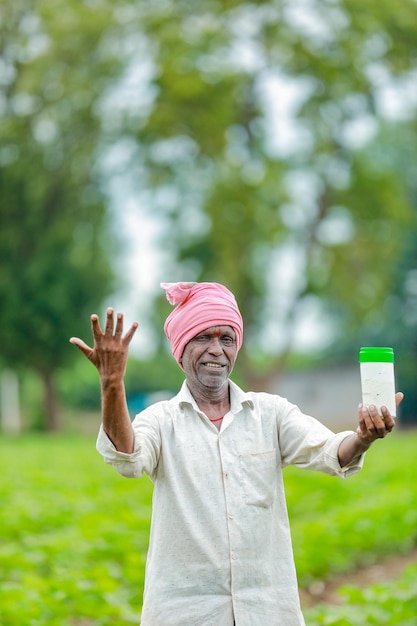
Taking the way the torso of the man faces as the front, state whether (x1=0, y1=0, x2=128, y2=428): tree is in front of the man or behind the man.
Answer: behind

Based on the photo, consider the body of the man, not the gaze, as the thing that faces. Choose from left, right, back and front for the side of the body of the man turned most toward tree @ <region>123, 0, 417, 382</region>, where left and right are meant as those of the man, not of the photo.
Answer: back

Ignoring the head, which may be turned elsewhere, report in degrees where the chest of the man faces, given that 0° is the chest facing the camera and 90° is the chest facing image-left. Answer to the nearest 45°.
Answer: approximately 0°
